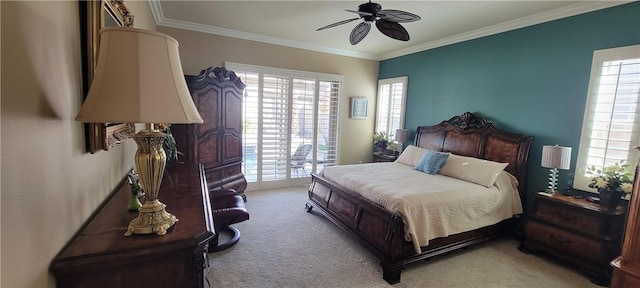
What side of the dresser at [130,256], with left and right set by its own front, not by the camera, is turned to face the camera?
right

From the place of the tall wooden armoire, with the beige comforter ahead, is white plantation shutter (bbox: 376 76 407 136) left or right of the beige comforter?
left

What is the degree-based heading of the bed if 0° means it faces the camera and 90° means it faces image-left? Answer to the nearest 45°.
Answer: approximately 45°

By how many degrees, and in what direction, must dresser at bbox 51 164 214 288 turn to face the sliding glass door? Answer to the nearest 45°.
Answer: approximately 45° to its left

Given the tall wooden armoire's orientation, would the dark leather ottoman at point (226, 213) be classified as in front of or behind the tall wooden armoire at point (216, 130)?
in front

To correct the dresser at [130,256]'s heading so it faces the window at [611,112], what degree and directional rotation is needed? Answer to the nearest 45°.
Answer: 0° — it already faces it

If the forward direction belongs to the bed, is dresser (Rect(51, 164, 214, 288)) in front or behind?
in front

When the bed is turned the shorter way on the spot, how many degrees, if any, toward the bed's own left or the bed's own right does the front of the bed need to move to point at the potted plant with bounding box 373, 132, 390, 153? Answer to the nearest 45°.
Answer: approximately 135° to the bed's own right

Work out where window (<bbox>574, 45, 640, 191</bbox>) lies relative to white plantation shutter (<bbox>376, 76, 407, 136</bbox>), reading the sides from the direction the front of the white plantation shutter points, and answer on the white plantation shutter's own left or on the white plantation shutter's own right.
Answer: on the white plantation shutter's own left

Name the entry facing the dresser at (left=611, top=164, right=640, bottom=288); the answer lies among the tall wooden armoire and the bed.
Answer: the tall wooden armoire
